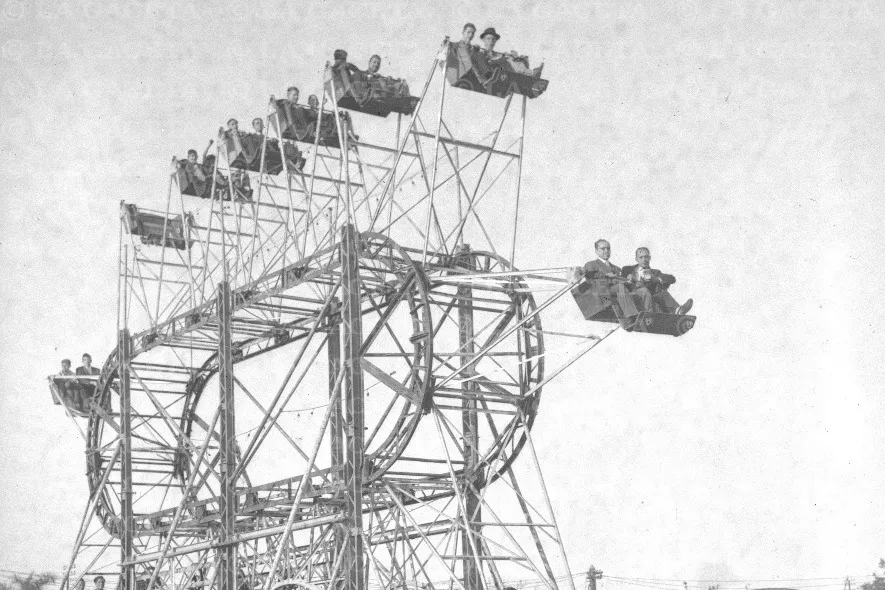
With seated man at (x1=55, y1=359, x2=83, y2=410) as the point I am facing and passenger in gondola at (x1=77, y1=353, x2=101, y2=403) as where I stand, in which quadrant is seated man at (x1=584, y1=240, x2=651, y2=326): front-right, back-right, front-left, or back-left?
back-left

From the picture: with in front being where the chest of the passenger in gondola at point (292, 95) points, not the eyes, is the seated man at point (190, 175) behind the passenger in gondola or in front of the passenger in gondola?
behind

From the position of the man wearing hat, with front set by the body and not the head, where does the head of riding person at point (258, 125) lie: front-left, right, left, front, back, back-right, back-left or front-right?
back

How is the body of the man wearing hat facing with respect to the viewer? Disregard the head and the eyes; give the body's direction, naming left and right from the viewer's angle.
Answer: facing the viewer and to the right of the viewer
